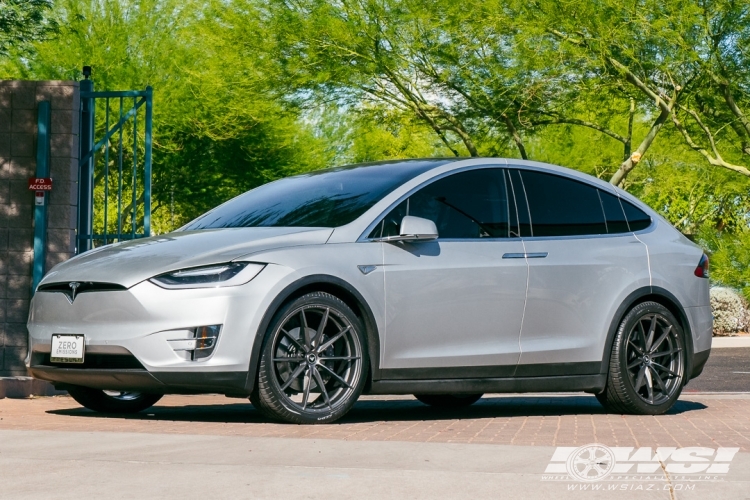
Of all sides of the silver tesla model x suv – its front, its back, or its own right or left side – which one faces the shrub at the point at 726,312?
back

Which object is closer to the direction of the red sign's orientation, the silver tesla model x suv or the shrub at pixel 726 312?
the silver tesla model x suv

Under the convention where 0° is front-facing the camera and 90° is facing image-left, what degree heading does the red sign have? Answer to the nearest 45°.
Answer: approximately 0°

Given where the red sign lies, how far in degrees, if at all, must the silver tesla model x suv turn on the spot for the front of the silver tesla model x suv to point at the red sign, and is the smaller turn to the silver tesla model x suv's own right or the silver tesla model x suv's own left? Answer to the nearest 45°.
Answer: approximately 90° to the silver tesla model x suv's own right

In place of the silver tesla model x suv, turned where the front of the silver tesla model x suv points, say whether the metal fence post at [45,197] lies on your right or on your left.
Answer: on your right

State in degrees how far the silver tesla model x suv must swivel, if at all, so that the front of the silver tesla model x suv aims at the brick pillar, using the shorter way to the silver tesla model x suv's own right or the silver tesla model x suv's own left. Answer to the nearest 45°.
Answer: approximately 90° to the silver tesla model x suv's own right

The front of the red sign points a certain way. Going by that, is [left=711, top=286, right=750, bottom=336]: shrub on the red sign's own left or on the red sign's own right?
on the red sign's own left

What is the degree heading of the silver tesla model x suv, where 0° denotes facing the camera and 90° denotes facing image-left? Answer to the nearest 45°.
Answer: approximately 45°
